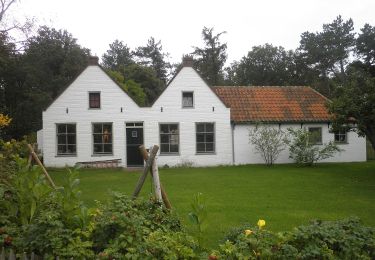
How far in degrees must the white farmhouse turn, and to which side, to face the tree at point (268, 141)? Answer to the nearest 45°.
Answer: approximately 90° to its left

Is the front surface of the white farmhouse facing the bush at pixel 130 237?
yes

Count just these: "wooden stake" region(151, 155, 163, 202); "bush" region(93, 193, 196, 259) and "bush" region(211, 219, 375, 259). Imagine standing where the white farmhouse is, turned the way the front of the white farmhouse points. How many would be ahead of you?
3

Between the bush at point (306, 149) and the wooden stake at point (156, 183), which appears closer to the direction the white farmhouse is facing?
the wooden stake

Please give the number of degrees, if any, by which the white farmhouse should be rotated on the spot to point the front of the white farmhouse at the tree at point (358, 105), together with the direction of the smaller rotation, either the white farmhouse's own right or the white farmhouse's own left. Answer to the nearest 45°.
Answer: approximately 45° to the white farmhouse's own left

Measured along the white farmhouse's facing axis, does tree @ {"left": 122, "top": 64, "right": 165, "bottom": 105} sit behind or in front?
behind

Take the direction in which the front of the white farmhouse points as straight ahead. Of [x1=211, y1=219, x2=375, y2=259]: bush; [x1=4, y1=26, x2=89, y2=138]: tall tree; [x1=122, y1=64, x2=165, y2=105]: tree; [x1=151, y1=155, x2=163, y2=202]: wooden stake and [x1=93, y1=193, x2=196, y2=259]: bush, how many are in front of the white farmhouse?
3

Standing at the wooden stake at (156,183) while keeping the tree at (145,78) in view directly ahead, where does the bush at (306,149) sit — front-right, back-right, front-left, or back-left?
front-right

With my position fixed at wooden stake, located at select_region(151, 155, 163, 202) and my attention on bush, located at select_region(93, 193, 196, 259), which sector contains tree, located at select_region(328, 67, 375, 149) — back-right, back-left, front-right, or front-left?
back-left

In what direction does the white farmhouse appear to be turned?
toward the camera

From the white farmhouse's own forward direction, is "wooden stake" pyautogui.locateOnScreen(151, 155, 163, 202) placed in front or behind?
in front

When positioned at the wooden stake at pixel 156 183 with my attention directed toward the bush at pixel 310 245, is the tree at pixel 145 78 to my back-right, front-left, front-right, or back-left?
back-left

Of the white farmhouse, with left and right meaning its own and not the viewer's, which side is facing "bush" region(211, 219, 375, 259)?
front

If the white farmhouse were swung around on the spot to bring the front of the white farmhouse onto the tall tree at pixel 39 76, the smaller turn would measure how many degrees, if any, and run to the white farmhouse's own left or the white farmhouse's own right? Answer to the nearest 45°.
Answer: approximately 135° to the white farmhouse's own right
